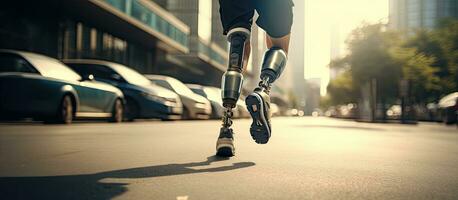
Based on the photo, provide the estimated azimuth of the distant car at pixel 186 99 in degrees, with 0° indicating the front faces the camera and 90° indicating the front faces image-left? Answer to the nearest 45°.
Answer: approximately 315°

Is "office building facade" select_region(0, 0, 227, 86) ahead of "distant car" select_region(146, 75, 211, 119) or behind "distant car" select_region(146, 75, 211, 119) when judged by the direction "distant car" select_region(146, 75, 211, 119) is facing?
behind

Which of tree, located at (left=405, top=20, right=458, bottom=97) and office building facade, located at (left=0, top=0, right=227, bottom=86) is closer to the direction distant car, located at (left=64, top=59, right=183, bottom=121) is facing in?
the tree

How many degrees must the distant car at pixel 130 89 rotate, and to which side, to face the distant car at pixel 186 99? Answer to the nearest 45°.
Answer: approximately 90° to its left

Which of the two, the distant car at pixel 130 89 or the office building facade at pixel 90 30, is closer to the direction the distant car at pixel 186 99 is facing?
the distant car

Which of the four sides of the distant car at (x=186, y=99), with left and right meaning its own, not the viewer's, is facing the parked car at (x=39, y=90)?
right
